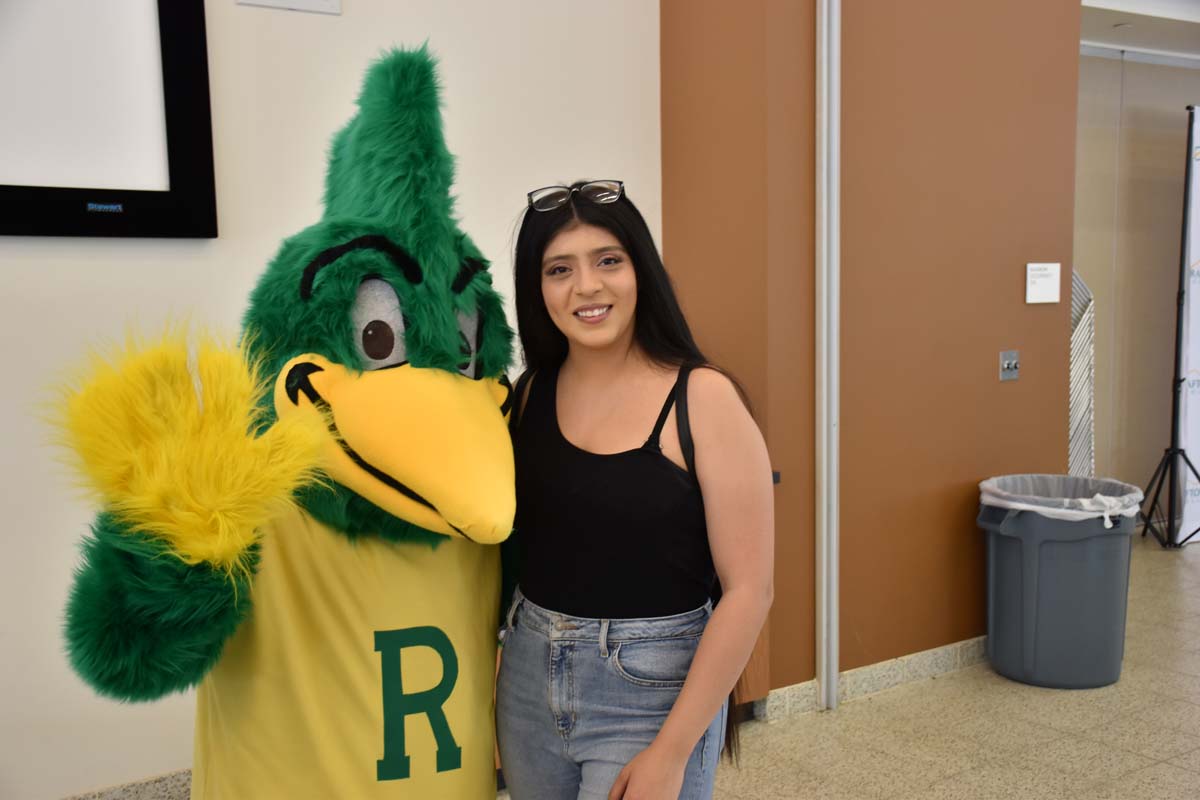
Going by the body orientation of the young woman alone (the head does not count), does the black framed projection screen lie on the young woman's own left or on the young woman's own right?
on the young woman's own right

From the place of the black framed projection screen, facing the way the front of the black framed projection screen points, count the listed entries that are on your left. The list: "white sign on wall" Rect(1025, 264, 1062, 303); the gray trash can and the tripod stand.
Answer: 3

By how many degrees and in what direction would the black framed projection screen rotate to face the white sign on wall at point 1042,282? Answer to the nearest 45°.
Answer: approximately 90° to its left

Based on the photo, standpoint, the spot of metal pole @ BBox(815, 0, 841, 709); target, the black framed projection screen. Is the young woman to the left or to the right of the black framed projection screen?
left

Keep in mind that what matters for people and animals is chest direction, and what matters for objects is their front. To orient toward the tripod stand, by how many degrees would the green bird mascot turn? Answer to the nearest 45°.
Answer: approximately 90° to its left

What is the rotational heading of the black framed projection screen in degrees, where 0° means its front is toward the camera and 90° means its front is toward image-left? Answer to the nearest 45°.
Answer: approximately 0°

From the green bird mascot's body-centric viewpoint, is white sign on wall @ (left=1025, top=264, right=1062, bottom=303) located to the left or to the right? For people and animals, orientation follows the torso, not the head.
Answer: on its left
